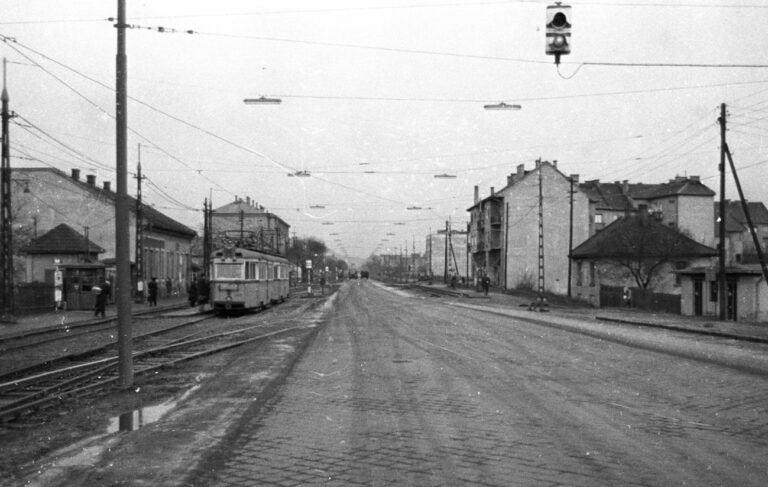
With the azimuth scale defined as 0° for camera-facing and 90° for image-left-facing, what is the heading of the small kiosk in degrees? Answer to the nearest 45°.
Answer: approximately 315°

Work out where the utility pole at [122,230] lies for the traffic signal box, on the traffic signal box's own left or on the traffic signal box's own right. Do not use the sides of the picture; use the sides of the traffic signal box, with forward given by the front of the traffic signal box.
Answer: on the traffic signal box's own right

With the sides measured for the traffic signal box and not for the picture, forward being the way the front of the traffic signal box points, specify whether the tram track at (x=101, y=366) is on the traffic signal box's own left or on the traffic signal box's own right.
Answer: on the traffic signal box's own right

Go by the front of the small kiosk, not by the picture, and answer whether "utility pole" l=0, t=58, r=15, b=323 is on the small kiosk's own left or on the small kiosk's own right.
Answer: on the small kiosk's own right

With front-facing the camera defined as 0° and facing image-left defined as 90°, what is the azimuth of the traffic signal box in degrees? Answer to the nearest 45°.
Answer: approximately 0°
